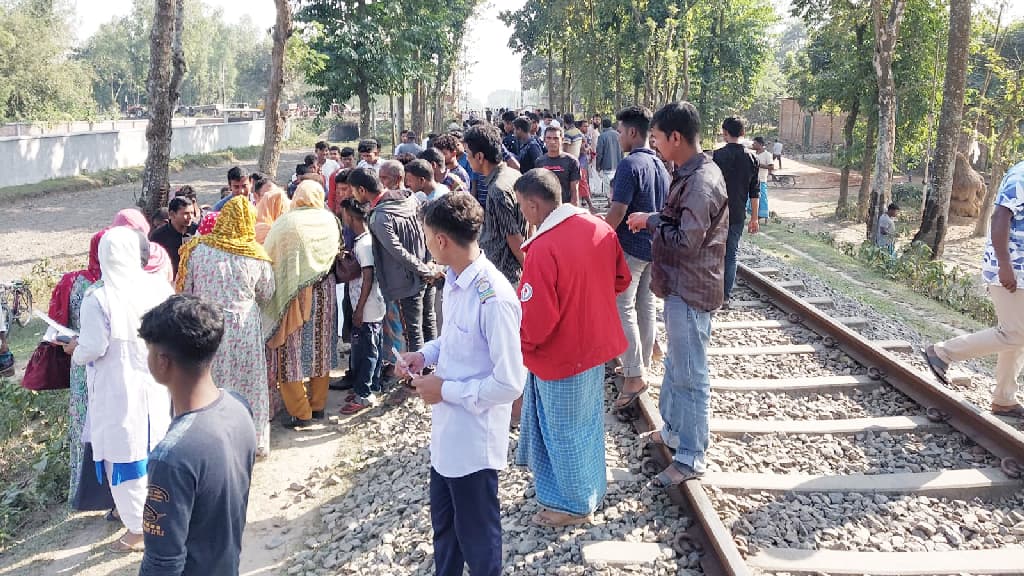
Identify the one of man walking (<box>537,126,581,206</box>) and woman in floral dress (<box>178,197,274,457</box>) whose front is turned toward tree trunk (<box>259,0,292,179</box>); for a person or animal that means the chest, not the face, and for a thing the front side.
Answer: the woman in floral dress

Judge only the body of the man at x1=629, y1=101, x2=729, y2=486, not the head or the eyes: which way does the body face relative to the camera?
to the viewer's left

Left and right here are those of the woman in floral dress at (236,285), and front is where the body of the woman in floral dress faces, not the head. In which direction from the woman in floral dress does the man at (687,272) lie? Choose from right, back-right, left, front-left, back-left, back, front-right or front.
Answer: back-right

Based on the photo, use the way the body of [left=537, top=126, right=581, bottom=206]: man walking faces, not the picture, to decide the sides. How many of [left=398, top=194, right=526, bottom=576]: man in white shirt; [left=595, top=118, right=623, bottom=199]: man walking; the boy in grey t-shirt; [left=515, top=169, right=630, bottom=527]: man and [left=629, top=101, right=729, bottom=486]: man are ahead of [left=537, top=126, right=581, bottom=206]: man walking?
4

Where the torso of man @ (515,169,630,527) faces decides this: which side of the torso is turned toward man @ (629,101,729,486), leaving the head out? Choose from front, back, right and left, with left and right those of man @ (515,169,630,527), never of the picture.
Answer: right

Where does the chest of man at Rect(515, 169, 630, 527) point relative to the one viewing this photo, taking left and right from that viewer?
facing away from the viewer and to the left of the viewer

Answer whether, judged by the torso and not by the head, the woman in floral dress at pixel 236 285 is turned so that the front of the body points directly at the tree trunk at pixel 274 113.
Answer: yes

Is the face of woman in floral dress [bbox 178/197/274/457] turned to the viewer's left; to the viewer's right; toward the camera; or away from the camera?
away from the camera

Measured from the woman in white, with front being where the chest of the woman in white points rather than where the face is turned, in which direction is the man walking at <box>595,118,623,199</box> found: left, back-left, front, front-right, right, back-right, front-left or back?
right

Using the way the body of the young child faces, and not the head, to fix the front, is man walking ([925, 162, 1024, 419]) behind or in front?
behind

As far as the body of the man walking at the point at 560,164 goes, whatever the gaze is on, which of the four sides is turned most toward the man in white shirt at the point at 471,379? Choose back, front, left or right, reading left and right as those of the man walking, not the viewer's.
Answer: front

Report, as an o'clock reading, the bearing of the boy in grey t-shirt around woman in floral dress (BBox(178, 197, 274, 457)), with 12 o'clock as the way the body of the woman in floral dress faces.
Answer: The boy in grey t-shirt is roughly at 6 o'clock from the woman in floral dress.

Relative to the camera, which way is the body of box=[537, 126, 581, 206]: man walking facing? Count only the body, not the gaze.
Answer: toward the camera

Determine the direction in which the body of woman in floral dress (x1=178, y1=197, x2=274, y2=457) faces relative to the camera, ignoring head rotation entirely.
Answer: away from the camera

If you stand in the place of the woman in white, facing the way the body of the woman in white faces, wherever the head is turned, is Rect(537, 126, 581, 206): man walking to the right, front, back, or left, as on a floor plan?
right

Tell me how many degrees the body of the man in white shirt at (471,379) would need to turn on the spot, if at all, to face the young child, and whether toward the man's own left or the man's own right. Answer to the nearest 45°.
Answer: approximately 90° to the man's own right

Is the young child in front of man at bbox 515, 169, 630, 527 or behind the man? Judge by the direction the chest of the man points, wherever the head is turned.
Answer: in front
